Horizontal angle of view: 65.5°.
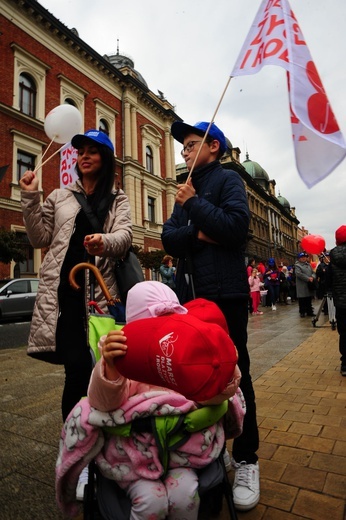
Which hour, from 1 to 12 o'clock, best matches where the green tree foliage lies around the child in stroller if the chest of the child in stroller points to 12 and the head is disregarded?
The green tree foliage is roughly at 5 o'clock from the child in stroller.

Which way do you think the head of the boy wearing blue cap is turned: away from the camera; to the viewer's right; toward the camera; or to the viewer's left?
to the viewer's left

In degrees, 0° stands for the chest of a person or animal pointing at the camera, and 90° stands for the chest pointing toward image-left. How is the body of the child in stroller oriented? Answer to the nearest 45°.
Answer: approximately 0°

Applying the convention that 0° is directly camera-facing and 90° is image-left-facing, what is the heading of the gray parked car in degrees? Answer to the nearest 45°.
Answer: approximately 90°
